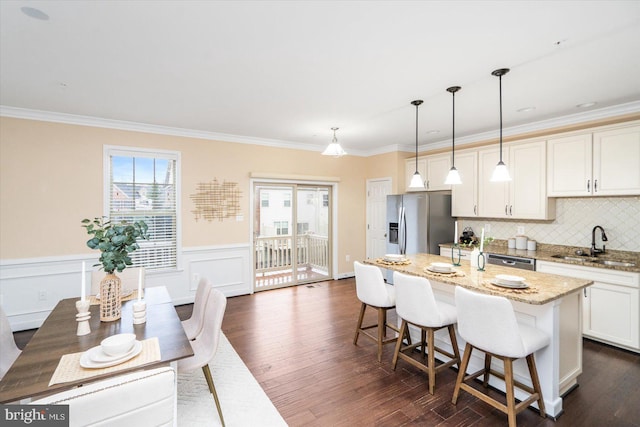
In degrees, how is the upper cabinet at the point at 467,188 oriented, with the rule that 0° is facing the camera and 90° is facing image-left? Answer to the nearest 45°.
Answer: approximately 45°

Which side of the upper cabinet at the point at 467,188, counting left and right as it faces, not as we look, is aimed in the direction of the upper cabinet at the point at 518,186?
left

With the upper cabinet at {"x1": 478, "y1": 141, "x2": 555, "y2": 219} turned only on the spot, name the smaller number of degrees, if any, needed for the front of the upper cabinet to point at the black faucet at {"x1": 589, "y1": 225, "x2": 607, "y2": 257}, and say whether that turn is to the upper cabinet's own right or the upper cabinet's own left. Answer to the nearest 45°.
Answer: approximately 135° to the upper cabinet's own left

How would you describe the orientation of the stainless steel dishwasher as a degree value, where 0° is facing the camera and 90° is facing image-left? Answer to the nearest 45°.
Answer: approximately 45°

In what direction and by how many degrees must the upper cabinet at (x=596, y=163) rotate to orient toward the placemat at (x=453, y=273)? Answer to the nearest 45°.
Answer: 0° — it already faces it

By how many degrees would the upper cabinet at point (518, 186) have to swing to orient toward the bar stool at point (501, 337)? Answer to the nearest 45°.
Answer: approximately 45° to its left

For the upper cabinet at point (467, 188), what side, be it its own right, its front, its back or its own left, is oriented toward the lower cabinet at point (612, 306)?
left
